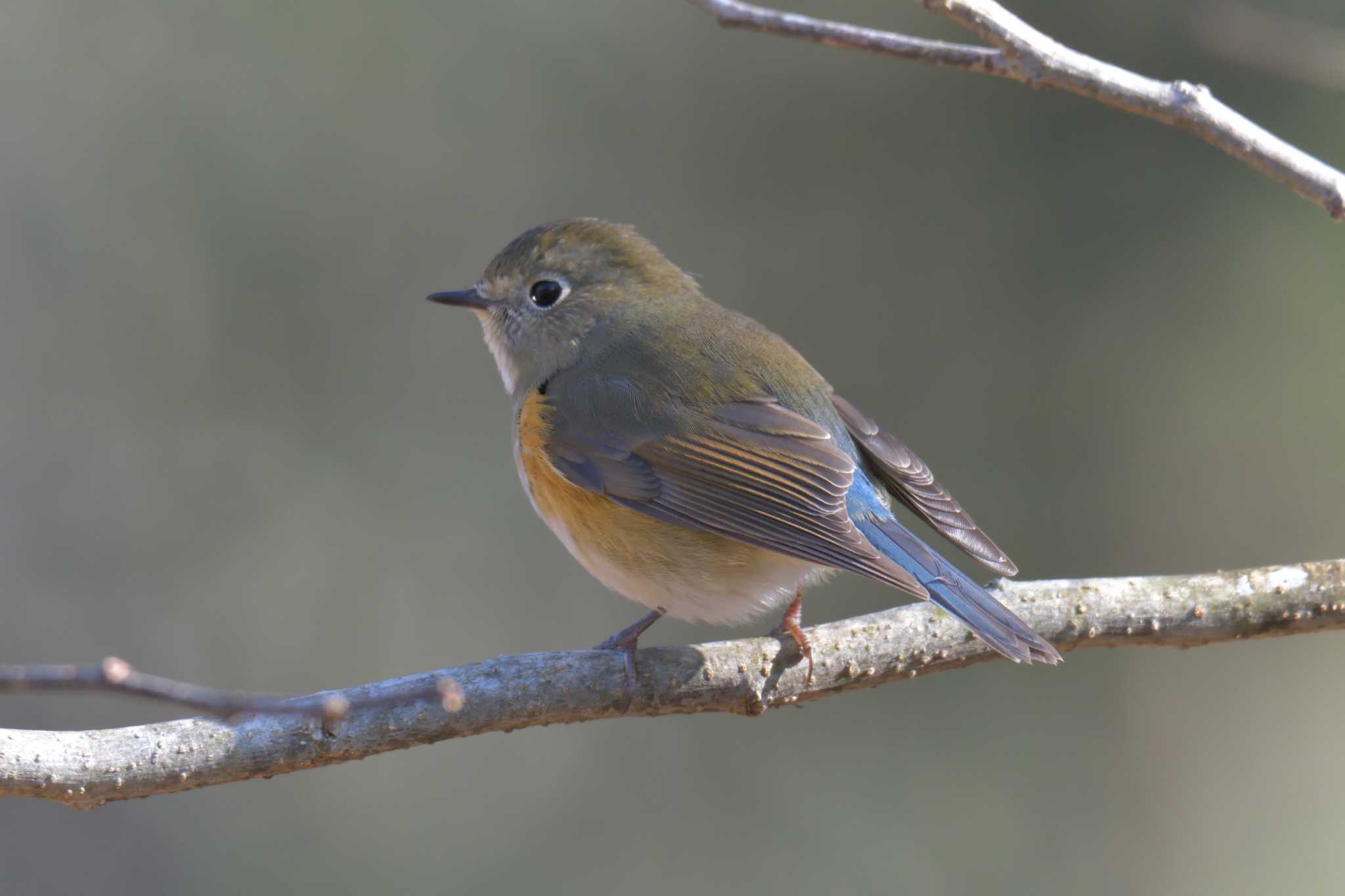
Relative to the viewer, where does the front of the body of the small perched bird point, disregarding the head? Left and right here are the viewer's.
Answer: facing to the left of the viewer

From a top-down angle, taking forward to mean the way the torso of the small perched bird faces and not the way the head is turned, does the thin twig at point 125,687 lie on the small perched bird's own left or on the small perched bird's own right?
on the small perched bird's own left
